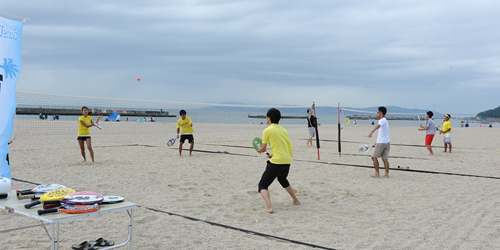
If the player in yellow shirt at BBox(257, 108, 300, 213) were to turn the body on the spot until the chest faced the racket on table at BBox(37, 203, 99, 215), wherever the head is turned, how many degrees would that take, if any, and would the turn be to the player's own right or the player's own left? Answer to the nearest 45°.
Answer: approximately 90° to the player's own left

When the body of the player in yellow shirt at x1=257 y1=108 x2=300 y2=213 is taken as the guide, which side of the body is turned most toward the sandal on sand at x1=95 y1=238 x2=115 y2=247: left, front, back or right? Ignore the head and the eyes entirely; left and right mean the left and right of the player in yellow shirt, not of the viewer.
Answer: left

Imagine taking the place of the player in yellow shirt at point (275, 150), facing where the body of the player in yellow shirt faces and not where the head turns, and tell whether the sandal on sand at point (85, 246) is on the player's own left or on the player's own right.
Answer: on the player's own left

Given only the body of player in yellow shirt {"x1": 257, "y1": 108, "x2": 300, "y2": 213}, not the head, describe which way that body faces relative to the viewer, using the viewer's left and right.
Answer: facing away from the viewer and to the left of the viewer

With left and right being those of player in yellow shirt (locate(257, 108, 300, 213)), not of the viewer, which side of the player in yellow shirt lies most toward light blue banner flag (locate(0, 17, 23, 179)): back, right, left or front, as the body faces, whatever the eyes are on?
left

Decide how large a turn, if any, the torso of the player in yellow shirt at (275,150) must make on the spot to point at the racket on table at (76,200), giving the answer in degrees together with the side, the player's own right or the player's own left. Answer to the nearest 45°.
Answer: approximately 90° to the player's own left
